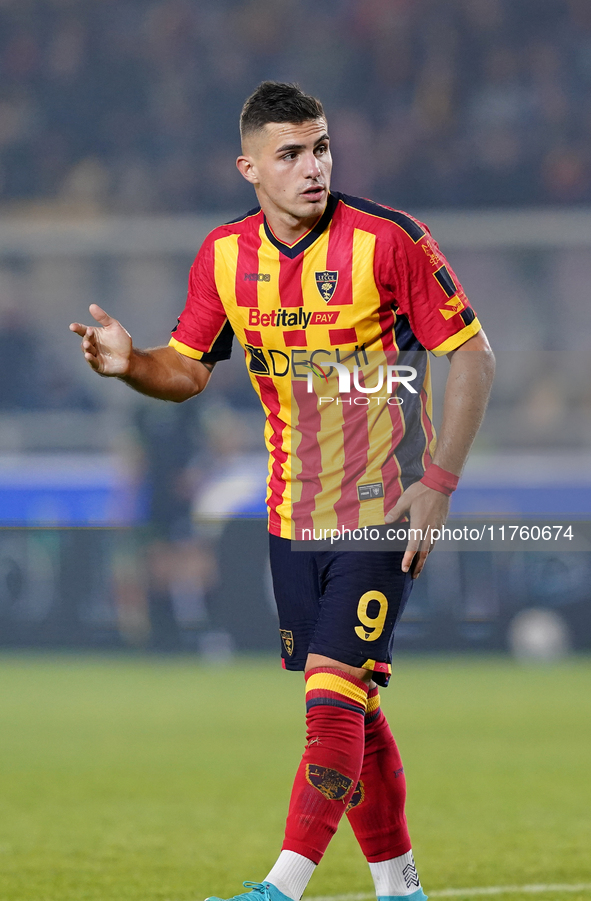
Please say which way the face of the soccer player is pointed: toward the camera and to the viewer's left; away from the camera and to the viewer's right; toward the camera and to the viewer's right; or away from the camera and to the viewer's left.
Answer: toward the camera and to the viewer's right

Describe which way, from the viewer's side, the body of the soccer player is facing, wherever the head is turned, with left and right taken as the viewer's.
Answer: facing the viewer and to the left of the viewer
